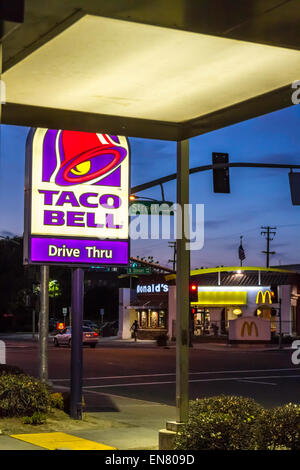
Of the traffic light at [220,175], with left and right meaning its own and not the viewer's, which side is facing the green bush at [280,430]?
back

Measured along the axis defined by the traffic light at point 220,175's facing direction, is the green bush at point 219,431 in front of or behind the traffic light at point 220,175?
behind

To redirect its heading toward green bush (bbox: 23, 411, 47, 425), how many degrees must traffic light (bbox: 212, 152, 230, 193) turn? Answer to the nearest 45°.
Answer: approximately 180°

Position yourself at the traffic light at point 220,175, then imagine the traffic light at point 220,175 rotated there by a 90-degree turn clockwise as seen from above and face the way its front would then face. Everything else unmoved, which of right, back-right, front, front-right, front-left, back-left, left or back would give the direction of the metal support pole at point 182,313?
right

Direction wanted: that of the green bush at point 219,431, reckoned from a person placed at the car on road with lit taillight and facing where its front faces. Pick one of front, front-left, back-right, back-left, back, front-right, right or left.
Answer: back-left

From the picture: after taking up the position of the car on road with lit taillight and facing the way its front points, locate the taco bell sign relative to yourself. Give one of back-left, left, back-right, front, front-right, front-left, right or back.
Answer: back-left

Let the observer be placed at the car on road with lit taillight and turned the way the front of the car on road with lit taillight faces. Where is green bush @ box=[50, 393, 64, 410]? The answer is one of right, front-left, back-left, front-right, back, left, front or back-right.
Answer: back-left

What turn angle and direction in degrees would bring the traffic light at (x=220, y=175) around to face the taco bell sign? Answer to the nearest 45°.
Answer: approximately 180°

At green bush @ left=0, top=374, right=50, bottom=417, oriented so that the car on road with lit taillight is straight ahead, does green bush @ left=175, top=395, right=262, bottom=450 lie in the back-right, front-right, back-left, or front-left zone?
back-right

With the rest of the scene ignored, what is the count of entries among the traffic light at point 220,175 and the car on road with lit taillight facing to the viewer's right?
0

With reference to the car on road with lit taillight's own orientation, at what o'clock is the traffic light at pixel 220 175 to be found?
The traffic light is roughly at 7 o'clock from the car on road with lit taillight.

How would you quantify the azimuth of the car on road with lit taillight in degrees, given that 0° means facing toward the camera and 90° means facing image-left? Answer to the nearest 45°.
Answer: approximately 135°

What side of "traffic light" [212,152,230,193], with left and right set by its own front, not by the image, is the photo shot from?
back
